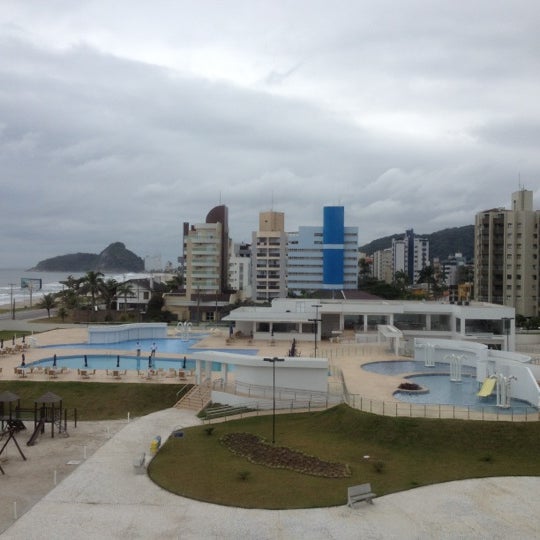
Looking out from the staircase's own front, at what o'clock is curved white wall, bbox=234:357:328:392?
The curved white wall is roughly at 8 o'clock from the staircase.

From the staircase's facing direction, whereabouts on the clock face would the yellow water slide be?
The yellow water slide is roughly at 8 o'clock from the staircase.

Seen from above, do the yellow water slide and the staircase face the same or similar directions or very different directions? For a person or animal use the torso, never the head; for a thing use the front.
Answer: same or similar directions

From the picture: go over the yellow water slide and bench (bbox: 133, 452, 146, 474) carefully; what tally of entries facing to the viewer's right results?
0

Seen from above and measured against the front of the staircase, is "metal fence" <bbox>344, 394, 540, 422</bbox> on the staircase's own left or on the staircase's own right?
on the staircase's own left

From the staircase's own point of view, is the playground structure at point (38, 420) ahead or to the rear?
ahead

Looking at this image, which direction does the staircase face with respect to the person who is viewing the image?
facing the viewer and to the left of the viewer

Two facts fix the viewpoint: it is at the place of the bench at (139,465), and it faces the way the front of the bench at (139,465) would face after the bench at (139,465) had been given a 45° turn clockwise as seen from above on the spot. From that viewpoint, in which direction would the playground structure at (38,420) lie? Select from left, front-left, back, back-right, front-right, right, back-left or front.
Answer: front

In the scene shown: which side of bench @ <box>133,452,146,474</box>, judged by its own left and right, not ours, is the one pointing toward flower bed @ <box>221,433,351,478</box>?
back

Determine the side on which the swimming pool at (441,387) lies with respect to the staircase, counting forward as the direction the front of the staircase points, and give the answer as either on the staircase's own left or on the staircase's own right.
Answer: on the staircase's own left

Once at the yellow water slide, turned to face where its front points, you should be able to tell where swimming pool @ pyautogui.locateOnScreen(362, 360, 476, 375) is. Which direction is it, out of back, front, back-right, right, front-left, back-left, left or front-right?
right

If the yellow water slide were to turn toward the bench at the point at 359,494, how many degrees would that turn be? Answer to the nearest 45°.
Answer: approximately 45° to its left

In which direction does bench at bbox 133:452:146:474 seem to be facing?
to the viewer's left

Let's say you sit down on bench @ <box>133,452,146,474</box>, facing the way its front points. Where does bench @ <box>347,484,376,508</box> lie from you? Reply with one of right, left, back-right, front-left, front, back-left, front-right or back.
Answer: back-left

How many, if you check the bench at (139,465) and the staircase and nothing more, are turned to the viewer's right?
0
